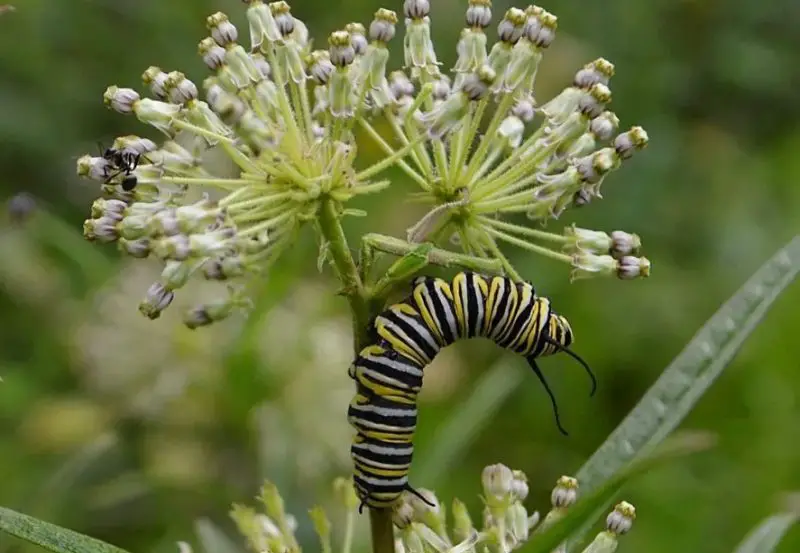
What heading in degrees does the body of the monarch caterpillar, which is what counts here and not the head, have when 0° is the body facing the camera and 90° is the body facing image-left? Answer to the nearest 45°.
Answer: approximately 270°

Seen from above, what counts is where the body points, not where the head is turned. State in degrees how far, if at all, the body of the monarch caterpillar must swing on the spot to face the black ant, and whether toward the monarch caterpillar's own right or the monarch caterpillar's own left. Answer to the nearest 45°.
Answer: approximately 180°
